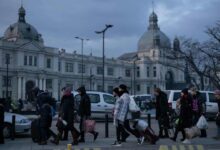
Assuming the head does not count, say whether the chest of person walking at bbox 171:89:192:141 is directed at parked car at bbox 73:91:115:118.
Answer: no

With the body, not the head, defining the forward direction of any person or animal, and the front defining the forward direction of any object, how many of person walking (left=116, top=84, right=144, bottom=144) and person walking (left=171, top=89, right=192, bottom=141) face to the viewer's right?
0
